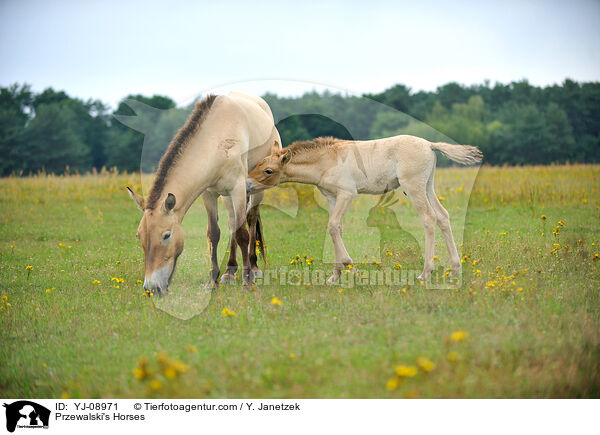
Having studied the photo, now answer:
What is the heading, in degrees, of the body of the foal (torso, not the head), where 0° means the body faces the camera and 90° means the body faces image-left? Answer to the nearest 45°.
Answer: approximately 90°

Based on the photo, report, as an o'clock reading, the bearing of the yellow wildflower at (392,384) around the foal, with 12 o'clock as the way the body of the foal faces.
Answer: The yellow wildflower is roughly at 9 o'clock from the foal.

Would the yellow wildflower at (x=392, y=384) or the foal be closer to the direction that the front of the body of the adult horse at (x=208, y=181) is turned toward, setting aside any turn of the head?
the yellow wildflower

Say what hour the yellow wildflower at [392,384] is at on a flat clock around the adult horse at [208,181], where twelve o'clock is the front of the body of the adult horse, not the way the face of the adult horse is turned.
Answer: The yellow wildflower is roughly at 10 o'clock from the adult horse.

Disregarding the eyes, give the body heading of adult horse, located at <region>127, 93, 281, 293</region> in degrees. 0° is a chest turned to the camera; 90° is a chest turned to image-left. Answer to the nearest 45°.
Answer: approximately 45°

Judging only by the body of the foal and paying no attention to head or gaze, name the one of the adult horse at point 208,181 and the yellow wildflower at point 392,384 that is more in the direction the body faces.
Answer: the adult horse
